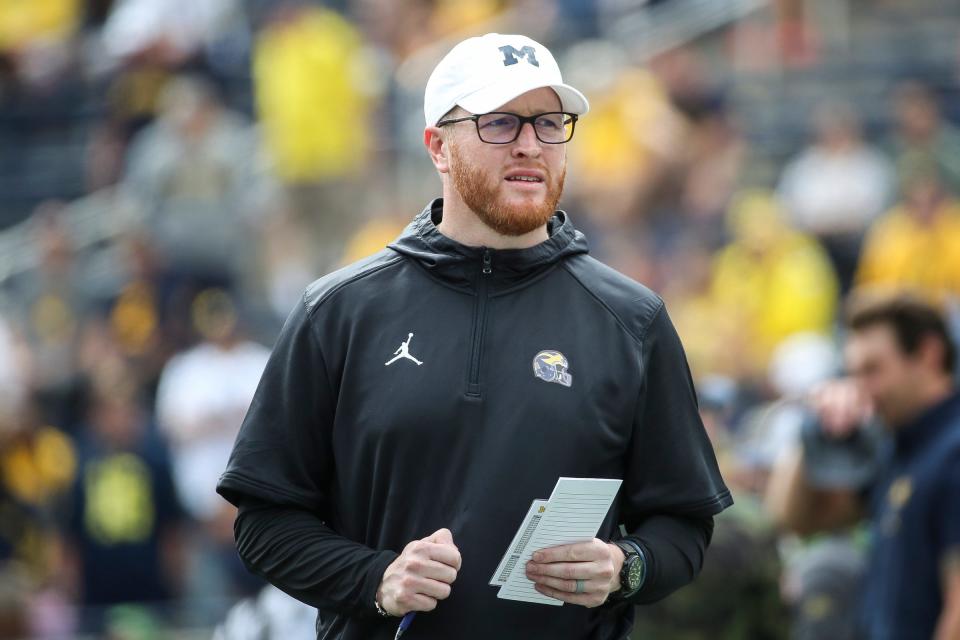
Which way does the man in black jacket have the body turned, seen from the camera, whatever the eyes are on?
toward the camera

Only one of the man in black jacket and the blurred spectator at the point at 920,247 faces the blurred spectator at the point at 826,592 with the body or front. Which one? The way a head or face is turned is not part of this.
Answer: the blurred spectator at the point at 920,247

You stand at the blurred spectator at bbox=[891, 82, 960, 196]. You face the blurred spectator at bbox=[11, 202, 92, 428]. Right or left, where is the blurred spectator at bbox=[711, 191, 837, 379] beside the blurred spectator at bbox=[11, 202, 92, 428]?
left

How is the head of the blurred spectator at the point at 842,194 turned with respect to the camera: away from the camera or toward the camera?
toward the camera

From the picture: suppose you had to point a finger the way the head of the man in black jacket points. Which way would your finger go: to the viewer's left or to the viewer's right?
to the viewer's right

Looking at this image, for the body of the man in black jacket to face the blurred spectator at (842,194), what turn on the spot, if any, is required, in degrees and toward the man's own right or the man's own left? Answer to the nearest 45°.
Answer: approximately 180°

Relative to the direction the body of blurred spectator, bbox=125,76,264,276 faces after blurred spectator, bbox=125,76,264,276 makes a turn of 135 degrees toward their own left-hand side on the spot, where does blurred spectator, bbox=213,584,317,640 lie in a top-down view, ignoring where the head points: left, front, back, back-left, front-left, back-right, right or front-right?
back-right

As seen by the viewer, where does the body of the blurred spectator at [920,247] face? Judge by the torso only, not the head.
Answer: toward the camera

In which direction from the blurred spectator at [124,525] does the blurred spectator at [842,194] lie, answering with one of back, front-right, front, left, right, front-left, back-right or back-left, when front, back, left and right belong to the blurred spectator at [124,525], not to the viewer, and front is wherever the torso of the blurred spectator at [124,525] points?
left

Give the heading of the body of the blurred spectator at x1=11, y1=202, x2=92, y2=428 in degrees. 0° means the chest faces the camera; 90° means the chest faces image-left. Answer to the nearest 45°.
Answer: approximately 0°

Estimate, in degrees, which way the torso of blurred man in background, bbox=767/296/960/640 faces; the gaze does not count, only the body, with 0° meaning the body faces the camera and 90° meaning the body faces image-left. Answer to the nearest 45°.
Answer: approximately 45°

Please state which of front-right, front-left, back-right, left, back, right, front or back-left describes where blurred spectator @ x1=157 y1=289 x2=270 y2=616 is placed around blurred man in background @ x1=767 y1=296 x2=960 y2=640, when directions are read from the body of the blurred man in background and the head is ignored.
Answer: right

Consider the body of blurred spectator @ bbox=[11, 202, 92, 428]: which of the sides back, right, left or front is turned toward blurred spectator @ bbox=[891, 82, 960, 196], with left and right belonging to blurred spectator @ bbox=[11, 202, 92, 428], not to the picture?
left

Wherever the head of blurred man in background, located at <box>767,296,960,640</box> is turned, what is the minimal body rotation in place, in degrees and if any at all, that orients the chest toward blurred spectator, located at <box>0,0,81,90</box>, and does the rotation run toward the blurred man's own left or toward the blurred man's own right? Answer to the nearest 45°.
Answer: approximately 90° to the blurred man's own right
